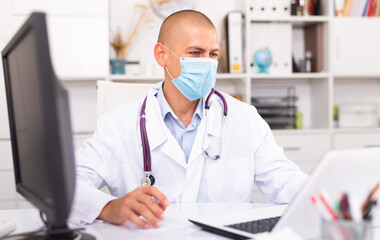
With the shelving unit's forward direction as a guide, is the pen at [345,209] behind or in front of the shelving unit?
in front

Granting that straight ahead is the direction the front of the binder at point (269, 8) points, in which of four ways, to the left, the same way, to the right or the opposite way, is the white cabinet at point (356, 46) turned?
the same way

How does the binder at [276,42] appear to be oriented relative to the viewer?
toward the camera

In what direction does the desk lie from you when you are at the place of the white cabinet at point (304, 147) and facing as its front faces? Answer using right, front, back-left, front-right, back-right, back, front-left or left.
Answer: front

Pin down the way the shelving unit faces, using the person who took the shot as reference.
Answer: facing the viewer

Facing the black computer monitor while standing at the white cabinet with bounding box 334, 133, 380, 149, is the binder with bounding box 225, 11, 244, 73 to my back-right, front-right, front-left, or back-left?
front-right

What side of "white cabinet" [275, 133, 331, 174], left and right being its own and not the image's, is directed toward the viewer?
front

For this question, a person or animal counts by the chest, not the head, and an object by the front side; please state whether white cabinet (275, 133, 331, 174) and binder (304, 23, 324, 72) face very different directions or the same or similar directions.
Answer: same or similar directions

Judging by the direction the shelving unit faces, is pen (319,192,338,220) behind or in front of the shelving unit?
in front

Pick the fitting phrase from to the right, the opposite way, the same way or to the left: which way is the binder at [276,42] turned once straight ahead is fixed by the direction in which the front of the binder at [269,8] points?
the same way

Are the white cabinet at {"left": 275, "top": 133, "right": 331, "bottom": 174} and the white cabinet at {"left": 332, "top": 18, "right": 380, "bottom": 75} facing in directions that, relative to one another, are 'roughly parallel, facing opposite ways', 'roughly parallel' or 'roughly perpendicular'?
roughly parallel

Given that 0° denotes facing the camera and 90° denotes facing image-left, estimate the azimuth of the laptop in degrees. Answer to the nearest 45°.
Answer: approximately 135°

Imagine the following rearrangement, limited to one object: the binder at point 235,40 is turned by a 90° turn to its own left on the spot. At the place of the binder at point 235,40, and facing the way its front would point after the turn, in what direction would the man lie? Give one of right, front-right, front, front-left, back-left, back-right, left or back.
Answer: right

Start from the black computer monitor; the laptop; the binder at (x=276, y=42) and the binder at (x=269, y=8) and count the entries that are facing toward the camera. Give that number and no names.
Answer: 2
